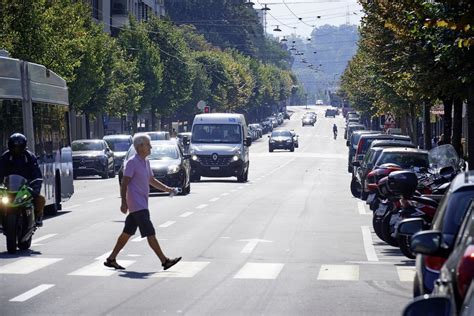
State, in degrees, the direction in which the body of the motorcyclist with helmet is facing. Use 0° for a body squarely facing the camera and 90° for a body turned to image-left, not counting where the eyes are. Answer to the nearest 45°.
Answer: approximately 0°

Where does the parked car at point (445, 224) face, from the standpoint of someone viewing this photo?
facing away from the viewer

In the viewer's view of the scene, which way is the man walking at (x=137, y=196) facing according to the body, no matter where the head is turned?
to the viewer's right

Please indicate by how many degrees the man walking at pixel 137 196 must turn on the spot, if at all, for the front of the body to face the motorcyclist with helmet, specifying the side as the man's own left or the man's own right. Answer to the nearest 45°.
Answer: approximately 135° to the man's own left

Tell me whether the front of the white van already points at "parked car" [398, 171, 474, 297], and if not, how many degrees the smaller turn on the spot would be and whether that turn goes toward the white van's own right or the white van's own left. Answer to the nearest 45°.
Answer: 0° — it already faces it

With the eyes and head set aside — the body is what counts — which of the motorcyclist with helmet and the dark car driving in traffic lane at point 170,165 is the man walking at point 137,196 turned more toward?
the dark car driving in traffic lane
